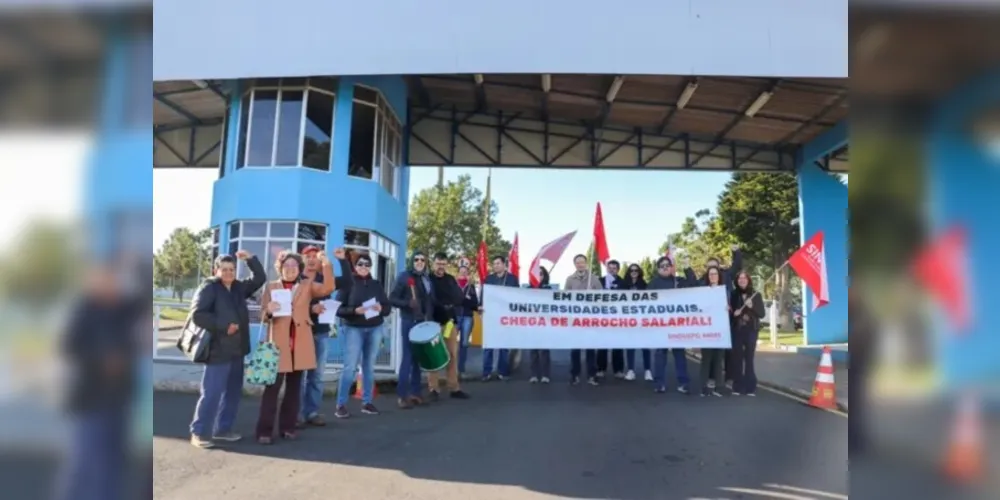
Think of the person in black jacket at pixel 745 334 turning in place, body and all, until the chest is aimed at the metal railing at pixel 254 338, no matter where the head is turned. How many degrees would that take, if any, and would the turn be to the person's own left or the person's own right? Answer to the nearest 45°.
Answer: approximately 90° to the person's own right

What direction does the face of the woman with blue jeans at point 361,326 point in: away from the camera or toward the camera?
toward the camera

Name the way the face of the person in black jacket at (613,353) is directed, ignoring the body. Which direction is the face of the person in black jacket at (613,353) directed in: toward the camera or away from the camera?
toward the camera

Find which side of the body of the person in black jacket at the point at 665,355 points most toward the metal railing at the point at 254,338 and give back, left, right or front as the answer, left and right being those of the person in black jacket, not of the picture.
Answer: right

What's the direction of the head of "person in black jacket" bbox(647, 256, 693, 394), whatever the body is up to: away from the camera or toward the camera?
toward the camera

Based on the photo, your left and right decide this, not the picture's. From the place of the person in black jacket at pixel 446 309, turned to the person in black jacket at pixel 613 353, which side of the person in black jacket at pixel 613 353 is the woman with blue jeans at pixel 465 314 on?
left

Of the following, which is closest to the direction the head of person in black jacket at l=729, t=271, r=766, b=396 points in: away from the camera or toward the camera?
toward the camera

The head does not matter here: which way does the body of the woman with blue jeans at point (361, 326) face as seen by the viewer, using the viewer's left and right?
facing the viewer

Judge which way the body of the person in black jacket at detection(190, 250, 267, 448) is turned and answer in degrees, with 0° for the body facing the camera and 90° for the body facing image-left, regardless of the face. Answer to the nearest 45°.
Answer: approximately 315°

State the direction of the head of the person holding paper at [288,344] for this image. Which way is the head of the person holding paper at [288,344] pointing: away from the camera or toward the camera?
toward the camera

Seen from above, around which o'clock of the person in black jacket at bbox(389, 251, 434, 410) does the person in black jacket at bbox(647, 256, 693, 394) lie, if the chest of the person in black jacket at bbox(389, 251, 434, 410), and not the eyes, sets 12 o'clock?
the person in black jacket at bbox(647, 256, 693, 394) is roughly at 10 o'clock from the person in black jacket at bbox(389, 251, 434, 410).

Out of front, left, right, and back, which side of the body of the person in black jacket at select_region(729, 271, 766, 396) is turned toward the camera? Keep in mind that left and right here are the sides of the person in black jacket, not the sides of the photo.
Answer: front

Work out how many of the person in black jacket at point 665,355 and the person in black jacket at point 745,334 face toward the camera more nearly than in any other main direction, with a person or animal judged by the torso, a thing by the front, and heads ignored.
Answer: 2
